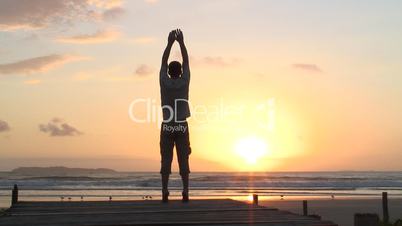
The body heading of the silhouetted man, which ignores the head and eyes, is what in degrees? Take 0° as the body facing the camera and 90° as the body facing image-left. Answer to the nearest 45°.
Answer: approximately 180°
